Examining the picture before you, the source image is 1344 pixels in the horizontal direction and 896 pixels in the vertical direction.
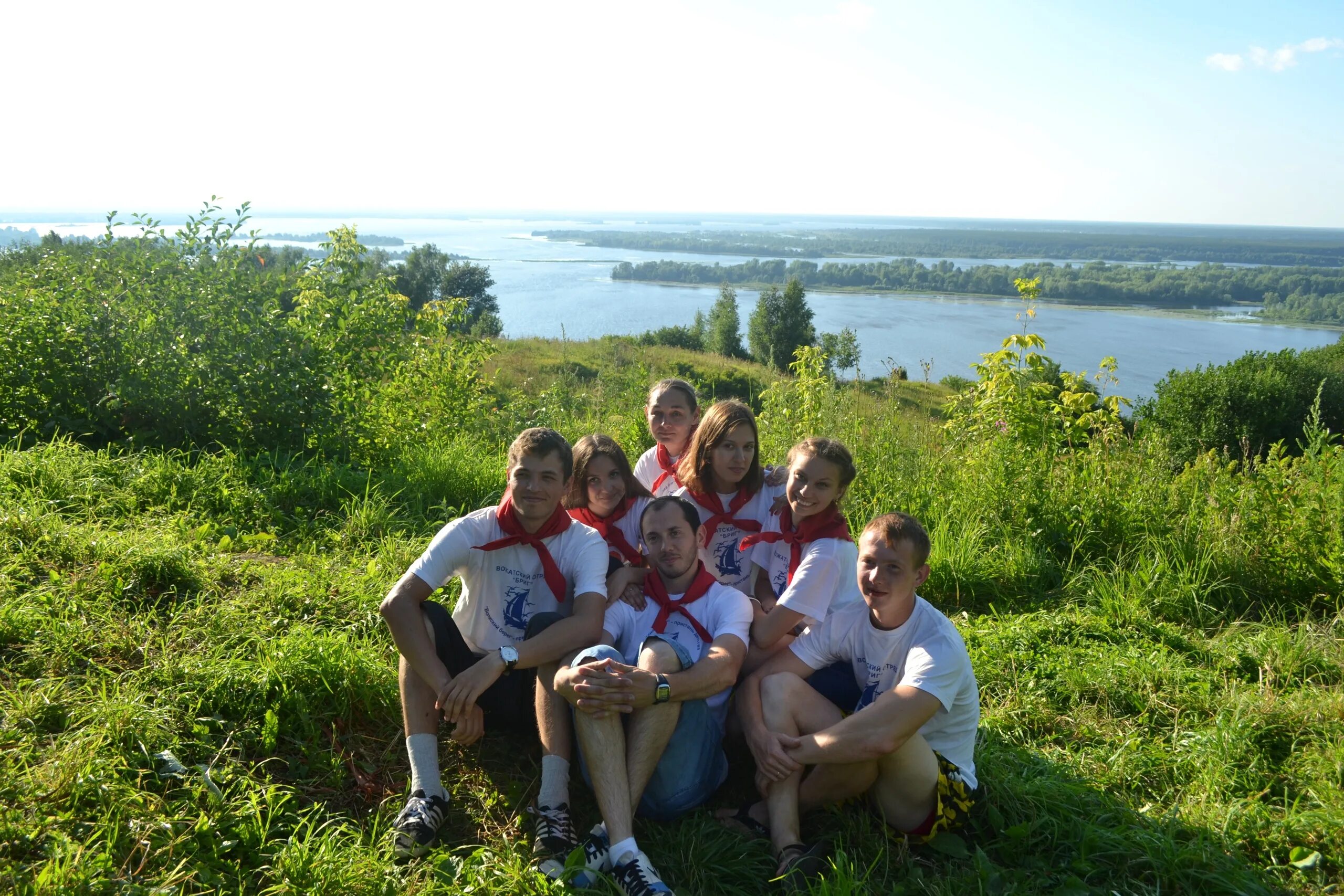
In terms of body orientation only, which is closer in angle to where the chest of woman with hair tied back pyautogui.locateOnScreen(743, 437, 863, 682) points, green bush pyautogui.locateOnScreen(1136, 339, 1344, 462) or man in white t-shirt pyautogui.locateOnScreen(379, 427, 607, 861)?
the man in white t-shirt

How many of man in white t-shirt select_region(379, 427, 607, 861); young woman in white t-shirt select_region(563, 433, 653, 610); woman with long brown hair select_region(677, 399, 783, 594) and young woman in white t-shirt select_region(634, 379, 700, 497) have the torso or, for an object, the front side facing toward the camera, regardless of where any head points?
4

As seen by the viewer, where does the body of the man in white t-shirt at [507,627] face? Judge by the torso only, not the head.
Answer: toward the camera

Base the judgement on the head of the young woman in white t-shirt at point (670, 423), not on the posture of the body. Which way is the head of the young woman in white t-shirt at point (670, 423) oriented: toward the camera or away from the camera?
toward the camera

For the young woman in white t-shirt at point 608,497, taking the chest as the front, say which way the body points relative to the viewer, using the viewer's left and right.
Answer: facing the viewer

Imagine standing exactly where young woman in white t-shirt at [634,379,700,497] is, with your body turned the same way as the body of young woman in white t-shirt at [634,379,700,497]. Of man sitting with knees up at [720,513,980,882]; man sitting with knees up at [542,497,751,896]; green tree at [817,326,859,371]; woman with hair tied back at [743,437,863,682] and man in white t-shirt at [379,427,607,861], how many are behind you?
1

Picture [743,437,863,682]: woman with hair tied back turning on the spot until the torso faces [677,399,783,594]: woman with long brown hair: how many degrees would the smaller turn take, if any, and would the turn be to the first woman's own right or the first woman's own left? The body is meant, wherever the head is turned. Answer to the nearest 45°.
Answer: approximately 90° to the first woman's own right

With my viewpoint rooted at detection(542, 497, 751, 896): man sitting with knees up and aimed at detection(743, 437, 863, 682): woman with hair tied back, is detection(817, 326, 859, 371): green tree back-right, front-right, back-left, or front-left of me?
front-left

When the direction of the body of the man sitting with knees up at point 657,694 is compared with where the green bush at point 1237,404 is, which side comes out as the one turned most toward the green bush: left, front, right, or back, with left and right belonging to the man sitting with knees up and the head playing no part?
back

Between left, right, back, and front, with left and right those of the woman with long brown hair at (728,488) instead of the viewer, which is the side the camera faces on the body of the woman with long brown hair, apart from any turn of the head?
front

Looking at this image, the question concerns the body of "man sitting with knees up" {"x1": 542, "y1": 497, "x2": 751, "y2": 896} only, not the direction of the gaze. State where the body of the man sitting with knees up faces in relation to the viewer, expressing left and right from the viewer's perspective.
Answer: facing the viewer and to the left of the viewer

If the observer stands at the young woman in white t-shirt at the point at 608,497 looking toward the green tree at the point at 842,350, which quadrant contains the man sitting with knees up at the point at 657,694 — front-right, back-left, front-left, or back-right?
back-right

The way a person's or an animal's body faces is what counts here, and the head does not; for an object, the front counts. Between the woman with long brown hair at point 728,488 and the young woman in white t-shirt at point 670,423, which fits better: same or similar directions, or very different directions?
same or similar directions

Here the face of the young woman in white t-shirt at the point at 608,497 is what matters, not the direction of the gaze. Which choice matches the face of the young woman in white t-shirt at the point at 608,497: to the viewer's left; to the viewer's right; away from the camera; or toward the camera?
toward the camera
